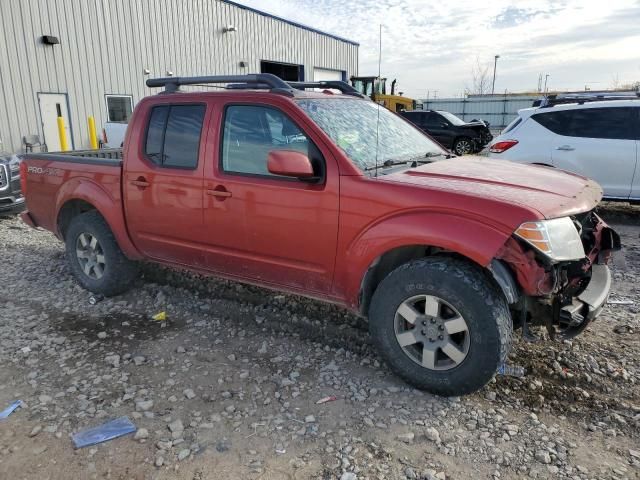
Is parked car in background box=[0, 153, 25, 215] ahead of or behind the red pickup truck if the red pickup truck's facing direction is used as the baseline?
behind

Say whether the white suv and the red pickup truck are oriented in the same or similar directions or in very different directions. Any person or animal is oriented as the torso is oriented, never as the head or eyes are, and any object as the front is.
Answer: same or similar directions

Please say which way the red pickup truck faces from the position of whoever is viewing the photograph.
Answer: facing the viewer and to the right of the viewer

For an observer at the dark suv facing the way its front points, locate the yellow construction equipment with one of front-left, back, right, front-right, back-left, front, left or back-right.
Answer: back

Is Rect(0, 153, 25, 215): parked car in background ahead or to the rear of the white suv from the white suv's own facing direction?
to the rear

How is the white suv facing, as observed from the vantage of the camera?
facing to the right of the viewer

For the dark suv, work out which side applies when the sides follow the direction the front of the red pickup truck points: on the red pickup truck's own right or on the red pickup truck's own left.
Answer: on the red pickup truck's own left

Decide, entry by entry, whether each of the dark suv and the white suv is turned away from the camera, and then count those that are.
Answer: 0

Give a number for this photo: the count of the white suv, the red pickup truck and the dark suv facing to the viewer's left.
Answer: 0

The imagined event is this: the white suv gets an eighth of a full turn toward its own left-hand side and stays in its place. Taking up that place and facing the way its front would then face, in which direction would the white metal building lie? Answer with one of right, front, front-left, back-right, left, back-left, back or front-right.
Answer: back-left

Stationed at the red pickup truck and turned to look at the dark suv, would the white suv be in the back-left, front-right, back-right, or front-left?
front-right

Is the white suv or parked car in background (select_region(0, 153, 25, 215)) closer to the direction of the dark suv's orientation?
the white suv

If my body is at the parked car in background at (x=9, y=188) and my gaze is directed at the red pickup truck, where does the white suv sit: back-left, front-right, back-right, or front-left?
front-left
